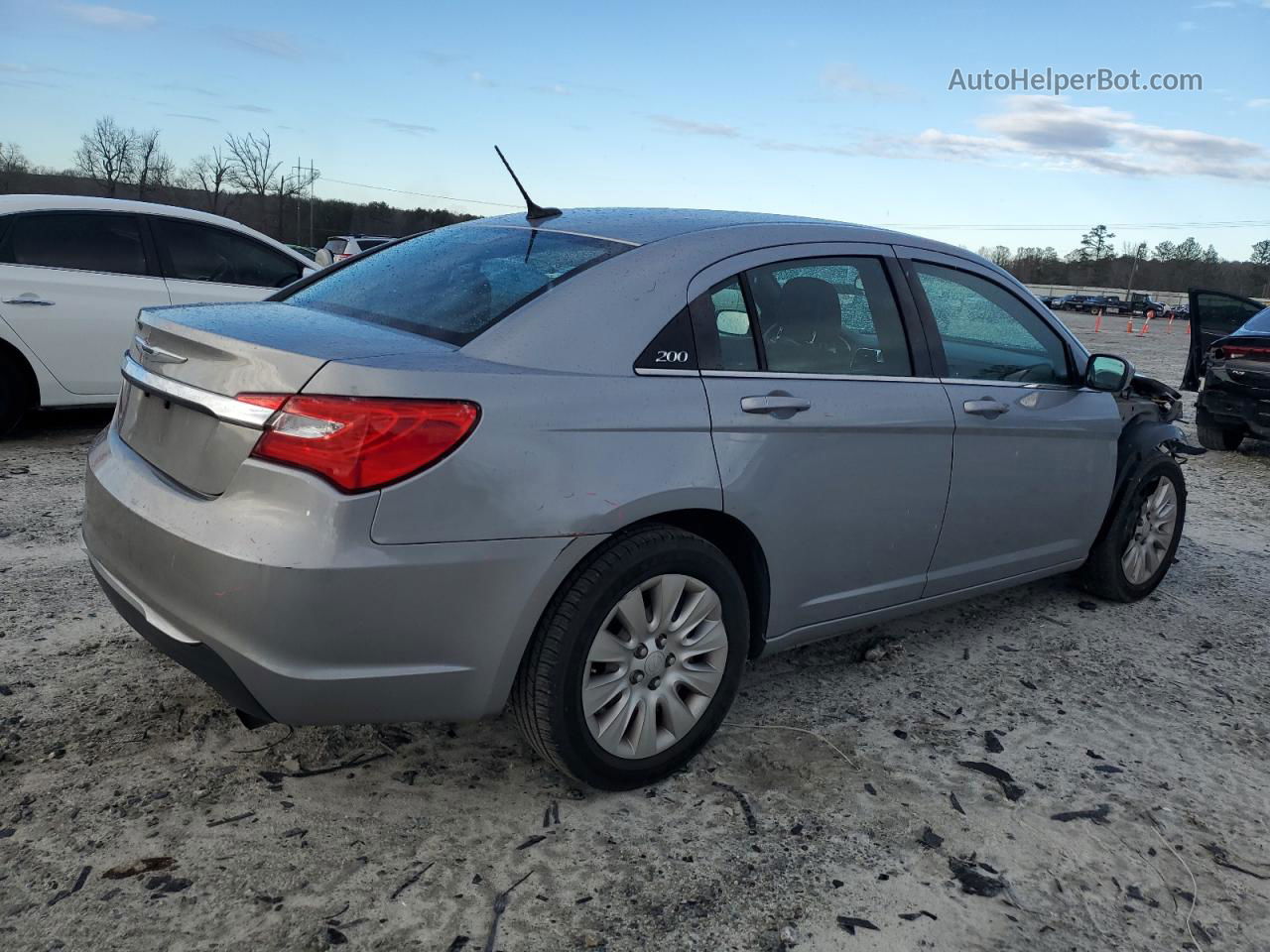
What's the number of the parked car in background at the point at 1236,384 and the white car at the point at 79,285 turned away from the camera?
1

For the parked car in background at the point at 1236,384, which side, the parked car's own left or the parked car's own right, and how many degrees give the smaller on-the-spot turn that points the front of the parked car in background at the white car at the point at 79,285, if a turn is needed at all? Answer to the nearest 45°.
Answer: approximately 135° to the parked car's own left

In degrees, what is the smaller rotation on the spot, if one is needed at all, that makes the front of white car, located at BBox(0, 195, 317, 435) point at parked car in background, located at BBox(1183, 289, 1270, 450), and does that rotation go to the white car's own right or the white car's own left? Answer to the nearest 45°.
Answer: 0° — it already faces it

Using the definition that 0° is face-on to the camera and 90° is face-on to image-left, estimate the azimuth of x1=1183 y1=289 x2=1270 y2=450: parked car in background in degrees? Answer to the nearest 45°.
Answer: approximately 180°

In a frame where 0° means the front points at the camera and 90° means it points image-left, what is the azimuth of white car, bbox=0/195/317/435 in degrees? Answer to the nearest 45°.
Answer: approximately 270°
